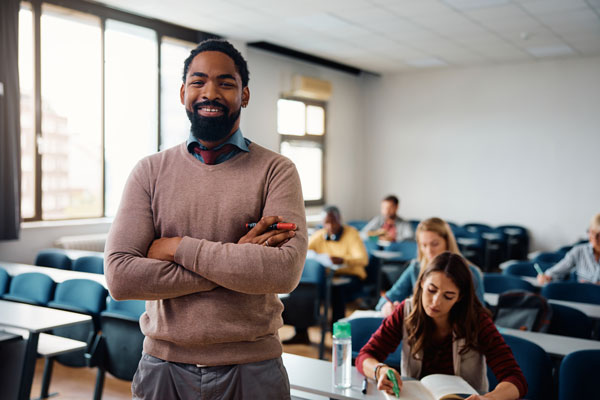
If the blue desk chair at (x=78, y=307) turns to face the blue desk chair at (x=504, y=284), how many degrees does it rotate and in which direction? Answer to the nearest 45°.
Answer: approximately 135° to its left

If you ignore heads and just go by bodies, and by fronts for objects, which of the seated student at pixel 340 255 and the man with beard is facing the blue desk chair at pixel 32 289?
the seated student

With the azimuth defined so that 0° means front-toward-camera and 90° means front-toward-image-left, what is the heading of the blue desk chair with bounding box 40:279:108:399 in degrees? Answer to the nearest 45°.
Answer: approximately 45°

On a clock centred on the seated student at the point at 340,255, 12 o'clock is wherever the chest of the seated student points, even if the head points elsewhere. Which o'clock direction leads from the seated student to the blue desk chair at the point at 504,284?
The blue desk chair is roughly at 9 o'clock from the seated student.

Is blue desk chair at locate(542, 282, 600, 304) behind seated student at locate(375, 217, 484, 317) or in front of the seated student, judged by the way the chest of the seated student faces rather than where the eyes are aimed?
behind

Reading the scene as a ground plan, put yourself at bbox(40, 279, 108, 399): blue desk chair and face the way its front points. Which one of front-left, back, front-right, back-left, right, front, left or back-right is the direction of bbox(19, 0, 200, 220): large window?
back-right

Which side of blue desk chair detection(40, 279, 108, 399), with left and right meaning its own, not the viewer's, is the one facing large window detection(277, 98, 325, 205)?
back

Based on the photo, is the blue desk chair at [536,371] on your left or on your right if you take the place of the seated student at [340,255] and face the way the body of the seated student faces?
on your left

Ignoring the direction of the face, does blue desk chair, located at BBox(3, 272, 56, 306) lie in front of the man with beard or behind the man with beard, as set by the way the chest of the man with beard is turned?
behind

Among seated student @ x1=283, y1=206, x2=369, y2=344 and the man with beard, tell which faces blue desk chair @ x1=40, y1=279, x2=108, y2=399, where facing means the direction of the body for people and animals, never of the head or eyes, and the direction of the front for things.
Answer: the seated student

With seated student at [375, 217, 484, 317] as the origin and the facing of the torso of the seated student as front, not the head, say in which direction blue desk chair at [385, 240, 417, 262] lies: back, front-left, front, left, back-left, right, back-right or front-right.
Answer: back-right
